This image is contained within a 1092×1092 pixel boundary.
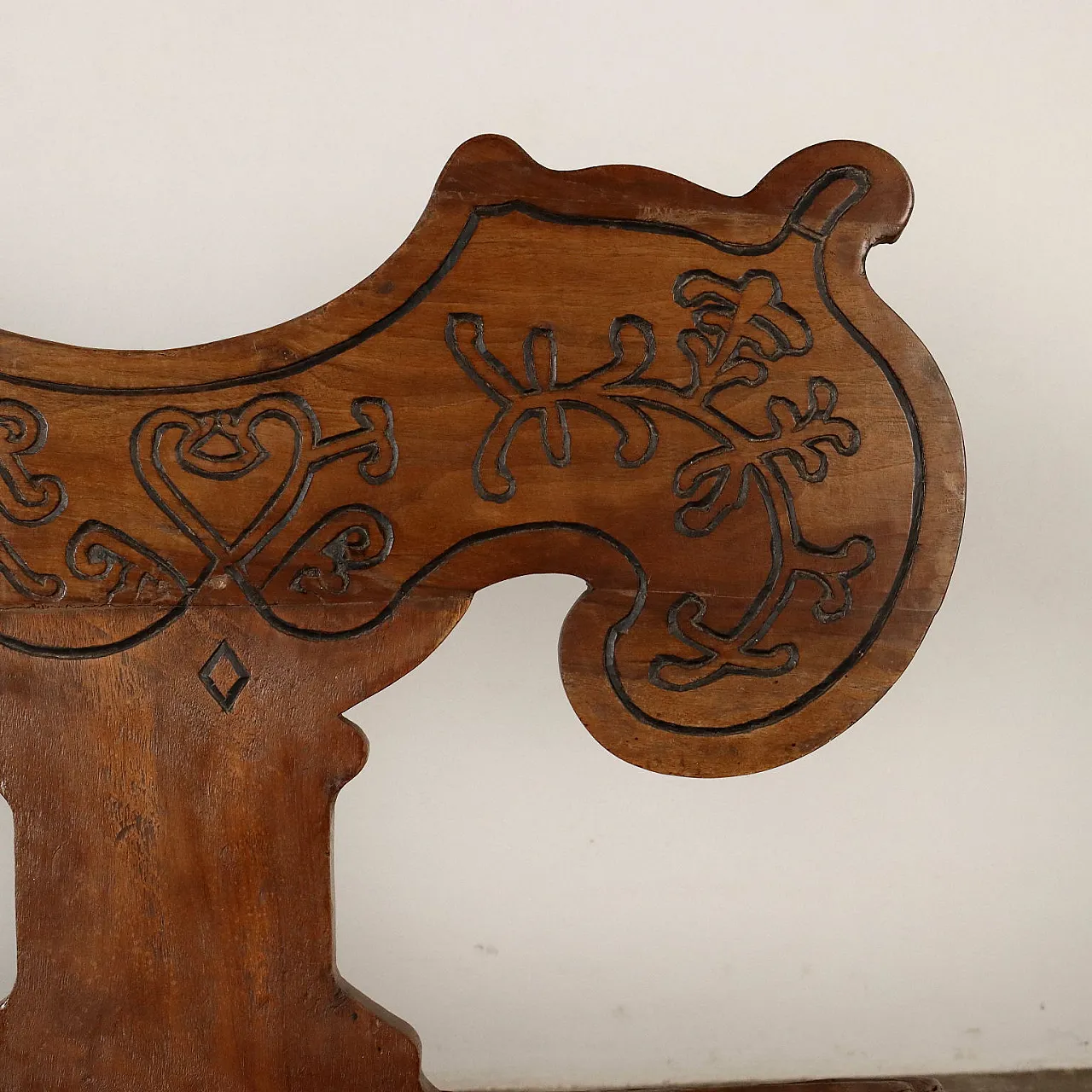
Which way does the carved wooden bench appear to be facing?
toward the camera
